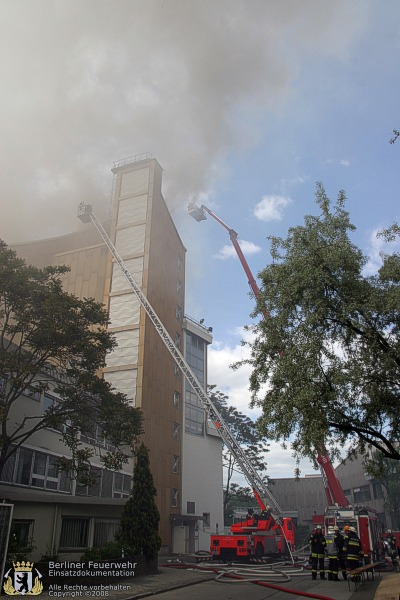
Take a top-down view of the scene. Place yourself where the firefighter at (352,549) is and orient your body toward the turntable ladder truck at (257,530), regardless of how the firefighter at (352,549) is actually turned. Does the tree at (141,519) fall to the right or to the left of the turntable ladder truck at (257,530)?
left

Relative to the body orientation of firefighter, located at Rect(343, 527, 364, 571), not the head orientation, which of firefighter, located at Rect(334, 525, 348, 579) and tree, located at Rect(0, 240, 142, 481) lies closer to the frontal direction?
the firefighter
